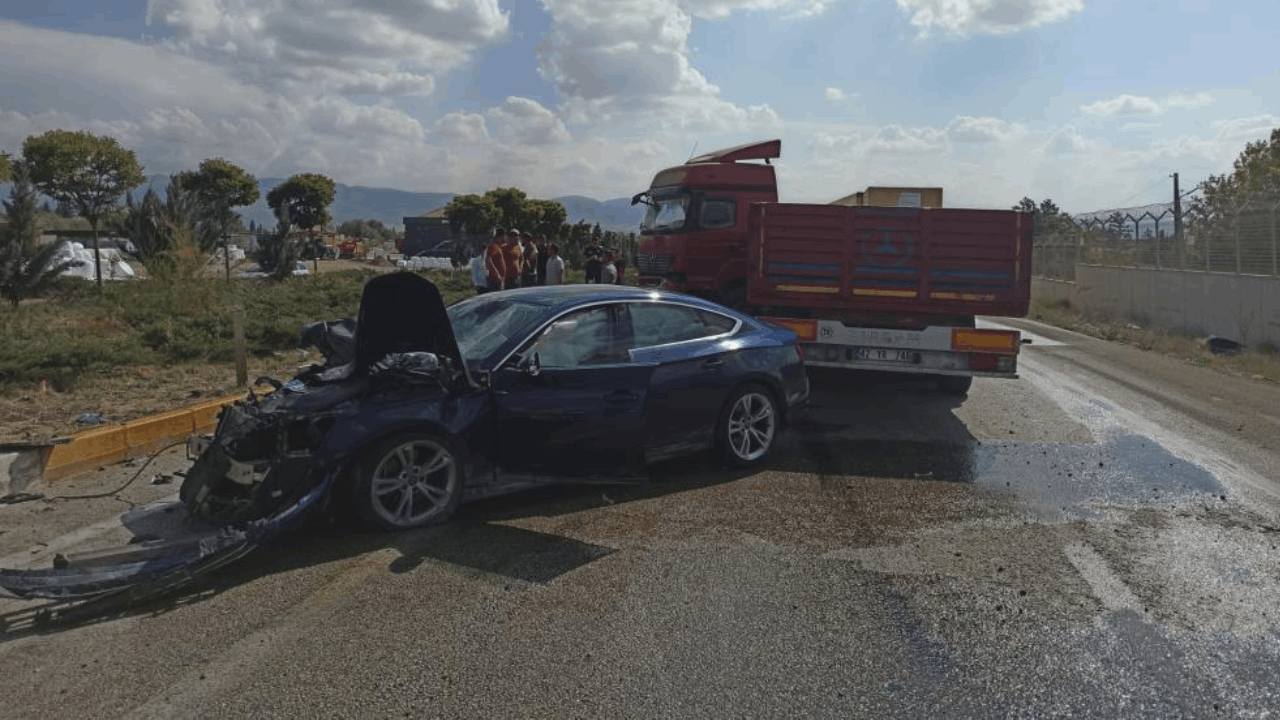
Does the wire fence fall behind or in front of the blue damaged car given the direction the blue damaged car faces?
behind

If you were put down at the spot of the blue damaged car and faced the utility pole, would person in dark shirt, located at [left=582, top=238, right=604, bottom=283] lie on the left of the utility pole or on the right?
left

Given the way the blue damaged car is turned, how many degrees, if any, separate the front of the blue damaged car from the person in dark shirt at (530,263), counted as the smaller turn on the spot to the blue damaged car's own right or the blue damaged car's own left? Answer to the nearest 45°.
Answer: approximately 135° to the blue damaged car's own right

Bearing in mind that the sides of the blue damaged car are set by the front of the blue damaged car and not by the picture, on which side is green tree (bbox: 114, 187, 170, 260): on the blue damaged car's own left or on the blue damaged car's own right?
on the blue damaged car's own right

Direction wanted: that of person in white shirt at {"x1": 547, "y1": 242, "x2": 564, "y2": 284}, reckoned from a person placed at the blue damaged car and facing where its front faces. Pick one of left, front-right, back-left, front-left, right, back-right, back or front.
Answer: back-right

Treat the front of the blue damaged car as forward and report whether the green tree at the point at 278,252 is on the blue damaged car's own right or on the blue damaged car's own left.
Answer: on the blue damaged car's own right

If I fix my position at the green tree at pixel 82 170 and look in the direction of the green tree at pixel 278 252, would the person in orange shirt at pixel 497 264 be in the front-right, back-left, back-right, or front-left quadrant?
front-right

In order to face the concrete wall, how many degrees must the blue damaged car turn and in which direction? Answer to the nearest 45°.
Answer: approximately 180°

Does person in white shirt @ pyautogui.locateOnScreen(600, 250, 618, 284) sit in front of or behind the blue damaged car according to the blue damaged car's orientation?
behind

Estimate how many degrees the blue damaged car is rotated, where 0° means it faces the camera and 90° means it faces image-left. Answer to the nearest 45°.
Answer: approximately 45°

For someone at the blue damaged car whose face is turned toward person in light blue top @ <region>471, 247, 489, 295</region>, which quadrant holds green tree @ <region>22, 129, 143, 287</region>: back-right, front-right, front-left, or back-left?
front-left

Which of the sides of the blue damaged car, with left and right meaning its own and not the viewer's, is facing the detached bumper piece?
front
